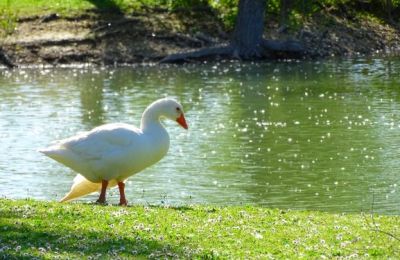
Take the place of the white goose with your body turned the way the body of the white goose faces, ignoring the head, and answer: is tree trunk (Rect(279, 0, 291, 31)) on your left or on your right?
on your left

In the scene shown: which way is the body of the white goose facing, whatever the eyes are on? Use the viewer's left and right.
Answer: facing to the right of the viewer

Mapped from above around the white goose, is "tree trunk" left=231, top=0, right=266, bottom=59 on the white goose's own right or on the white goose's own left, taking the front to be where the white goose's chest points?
on the white goose's own left
